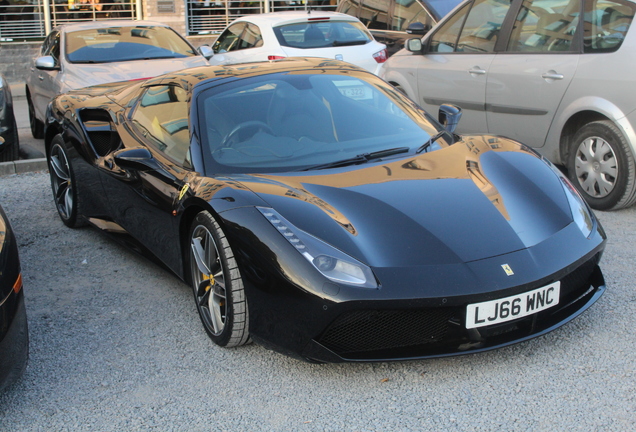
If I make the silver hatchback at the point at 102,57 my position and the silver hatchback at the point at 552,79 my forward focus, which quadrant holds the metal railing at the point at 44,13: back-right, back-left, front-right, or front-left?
back-left

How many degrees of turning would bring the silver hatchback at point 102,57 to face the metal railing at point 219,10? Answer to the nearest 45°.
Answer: approximately 135° to its left

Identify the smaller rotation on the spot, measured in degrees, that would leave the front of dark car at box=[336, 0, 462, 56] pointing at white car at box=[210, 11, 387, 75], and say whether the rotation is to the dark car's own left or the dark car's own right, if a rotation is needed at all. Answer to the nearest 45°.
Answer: approximately 90° to the dark car's own right

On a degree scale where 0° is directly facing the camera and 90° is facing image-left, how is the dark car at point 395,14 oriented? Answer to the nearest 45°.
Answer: approximately 315°

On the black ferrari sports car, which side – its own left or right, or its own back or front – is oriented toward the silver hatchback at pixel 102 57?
back

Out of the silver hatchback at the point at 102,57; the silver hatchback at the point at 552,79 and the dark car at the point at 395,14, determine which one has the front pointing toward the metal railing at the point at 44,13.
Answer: the silver hatchback at the point at 552,79

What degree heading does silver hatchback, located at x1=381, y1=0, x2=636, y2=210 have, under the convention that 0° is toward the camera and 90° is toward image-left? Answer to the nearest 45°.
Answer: approximately 135°

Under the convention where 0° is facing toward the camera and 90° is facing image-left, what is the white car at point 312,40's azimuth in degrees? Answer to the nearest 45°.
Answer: approximately 135°

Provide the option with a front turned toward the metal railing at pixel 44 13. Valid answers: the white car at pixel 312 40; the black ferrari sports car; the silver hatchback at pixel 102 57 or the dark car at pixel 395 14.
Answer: the white car

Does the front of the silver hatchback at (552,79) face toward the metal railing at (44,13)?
yes

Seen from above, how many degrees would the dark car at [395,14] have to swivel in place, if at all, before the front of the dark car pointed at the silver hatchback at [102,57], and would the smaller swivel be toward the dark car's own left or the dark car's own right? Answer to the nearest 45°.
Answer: approximately 90° to the dark car's own right
